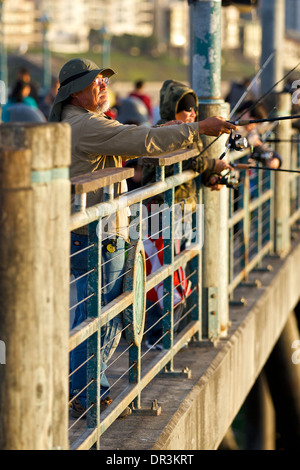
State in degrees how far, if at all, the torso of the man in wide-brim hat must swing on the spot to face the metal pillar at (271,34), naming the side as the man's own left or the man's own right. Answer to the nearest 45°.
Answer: approximately 90° to the man's own left

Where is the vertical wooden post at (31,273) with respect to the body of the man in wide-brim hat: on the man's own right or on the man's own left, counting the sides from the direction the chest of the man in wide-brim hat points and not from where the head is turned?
on the man's own right

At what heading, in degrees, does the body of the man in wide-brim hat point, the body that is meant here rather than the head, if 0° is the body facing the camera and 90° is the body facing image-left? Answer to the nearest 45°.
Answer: approximately 270°
